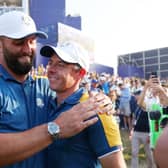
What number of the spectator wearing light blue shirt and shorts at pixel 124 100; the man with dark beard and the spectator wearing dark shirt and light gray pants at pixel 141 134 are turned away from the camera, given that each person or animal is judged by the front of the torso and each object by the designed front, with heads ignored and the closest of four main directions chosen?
0

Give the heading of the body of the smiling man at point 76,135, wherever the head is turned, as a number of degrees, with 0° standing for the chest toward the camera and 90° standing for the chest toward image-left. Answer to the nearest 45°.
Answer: approximately 45°

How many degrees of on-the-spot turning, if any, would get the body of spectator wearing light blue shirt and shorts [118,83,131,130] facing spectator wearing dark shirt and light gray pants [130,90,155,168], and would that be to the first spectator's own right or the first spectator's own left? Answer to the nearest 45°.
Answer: approximately 45° to the first spectator's own left

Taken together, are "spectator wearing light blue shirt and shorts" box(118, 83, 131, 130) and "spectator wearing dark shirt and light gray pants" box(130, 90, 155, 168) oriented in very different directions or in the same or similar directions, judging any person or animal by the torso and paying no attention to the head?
same or similar directions

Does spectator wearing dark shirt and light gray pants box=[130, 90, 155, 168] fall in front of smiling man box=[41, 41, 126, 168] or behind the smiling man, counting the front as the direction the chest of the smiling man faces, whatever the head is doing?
behind

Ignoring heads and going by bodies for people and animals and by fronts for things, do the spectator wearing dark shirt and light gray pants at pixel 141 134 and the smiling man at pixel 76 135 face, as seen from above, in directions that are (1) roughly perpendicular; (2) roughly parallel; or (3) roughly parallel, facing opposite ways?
roughly parallel

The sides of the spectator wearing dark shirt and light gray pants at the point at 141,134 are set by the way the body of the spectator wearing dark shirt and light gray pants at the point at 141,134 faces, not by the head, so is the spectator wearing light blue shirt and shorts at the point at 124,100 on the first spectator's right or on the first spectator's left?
on the first spectator's right

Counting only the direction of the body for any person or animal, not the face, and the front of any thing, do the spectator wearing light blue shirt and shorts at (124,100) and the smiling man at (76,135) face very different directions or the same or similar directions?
same or similar directions

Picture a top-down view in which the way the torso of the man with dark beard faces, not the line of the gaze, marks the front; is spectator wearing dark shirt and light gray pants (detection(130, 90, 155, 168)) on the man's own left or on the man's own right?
on the man's own left

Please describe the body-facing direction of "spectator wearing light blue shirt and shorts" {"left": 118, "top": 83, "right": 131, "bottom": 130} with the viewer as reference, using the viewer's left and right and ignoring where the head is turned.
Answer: facing the viewer and to the left of the viewer

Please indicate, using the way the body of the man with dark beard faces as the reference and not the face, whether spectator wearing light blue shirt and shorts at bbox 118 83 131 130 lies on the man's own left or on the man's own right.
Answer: on the man's own left

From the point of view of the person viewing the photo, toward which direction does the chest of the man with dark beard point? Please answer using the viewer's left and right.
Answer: facing the viewer and to the right of the viewer

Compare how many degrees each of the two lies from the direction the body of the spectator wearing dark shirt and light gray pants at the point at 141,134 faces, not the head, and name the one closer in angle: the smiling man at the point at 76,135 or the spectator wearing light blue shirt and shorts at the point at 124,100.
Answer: the smiling man
